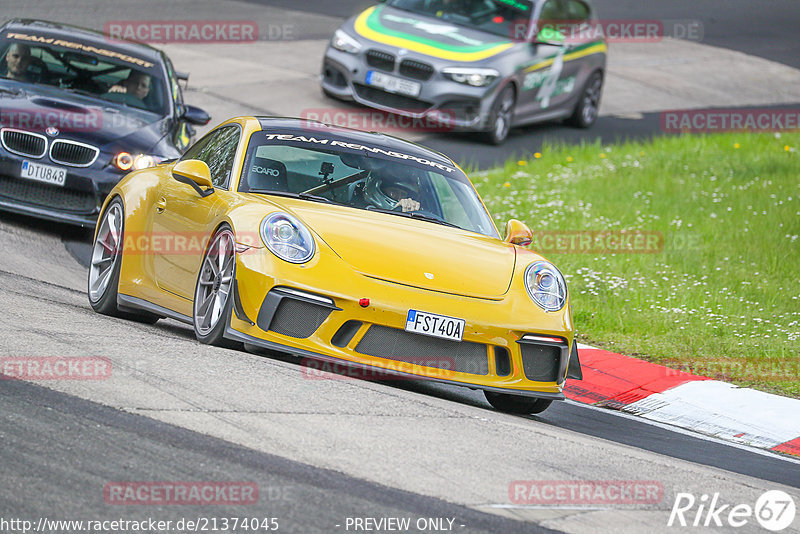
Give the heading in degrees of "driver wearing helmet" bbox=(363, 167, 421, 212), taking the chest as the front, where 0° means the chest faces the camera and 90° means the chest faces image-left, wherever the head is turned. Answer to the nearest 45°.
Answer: approximately 315°

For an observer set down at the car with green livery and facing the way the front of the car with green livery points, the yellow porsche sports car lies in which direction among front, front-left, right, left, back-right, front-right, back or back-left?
front-left

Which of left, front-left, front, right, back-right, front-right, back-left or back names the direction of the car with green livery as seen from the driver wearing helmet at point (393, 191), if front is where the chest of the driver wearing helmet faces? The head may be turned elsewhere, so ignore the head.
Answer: back-left

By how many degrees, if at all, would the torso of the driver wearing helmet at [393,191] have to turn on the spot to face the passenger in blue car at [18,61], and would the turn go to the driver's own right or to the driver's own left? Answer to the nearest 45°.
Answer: approximately 180°

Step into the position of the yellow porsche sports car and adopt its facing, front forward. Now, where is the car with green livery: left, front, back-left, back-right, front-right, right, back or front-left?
back-left

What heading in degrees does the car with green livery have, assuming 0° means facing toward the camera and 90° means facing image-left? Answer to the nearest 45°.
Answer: approximately 45°

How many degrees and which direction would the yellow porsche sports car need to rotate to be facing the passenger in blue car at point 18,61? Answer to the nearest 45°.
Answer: approximately 180°

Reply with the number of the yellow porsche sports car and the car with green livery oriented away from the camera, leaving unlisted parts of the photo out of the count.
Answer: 0
